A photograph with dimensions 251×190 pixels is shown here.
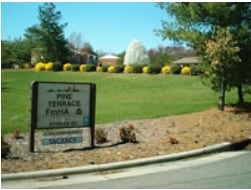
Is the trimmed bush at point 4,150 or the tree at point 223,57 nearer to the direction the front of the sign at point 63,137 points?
the trimmed bush

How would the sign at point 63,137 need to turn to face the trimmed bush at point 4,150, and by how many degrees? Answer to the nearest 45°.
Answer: approximately 45° to its right

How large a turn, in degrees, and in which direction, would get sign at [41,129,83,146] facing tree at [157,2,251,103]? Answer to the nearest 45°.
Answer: approximately 135° to its left

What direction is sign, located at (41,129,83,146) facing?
toward the camera

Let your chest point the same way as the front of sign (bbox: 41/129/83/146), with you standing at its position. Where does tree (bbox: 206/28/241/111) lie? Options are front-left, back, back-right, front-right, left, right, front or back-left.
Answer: back-left
